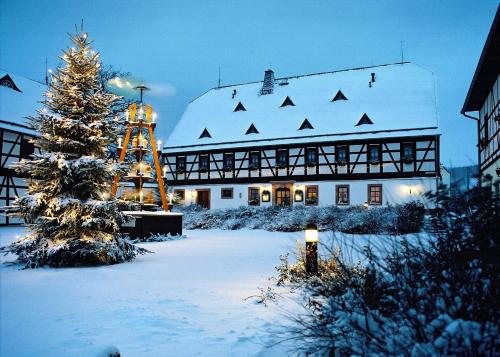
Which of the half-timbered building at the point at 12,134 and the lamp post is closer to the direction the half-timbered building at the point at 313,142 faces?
the lamp post

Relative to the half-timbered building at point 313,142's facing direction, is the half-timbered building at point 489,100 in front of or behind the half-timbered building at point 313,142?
in front

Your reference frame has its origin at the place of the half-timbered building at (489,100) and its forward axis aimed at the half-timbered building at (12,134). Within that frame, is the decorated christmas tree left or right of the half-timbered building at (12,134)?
left

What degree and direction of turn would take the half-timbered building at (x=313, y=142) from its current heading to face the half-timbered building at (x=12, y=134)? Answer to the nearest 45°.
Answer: approximately 45° to its right

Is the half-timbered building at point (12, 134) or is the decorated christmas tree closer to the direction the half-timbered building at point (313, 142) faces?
the decorated christmas tree

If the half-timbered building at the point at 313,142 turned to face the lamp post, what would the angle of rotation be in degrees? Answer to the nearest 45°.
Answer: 0° — it already faces it

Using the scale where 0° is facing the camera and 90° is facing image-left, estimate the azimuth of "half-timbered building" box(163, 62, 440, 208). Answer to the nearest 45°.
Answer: approximately 0°

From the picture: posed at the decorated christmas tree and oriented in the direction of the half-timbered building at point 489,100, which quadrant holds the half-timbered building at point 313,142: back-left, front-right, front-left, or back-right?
front-left

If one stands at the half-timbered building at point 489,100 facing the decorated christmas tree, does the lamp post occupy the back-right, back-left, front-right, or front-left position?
front-left

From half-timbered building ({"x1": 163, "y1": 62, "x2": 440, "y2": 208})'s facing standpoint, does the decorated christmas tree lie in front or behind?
in front
